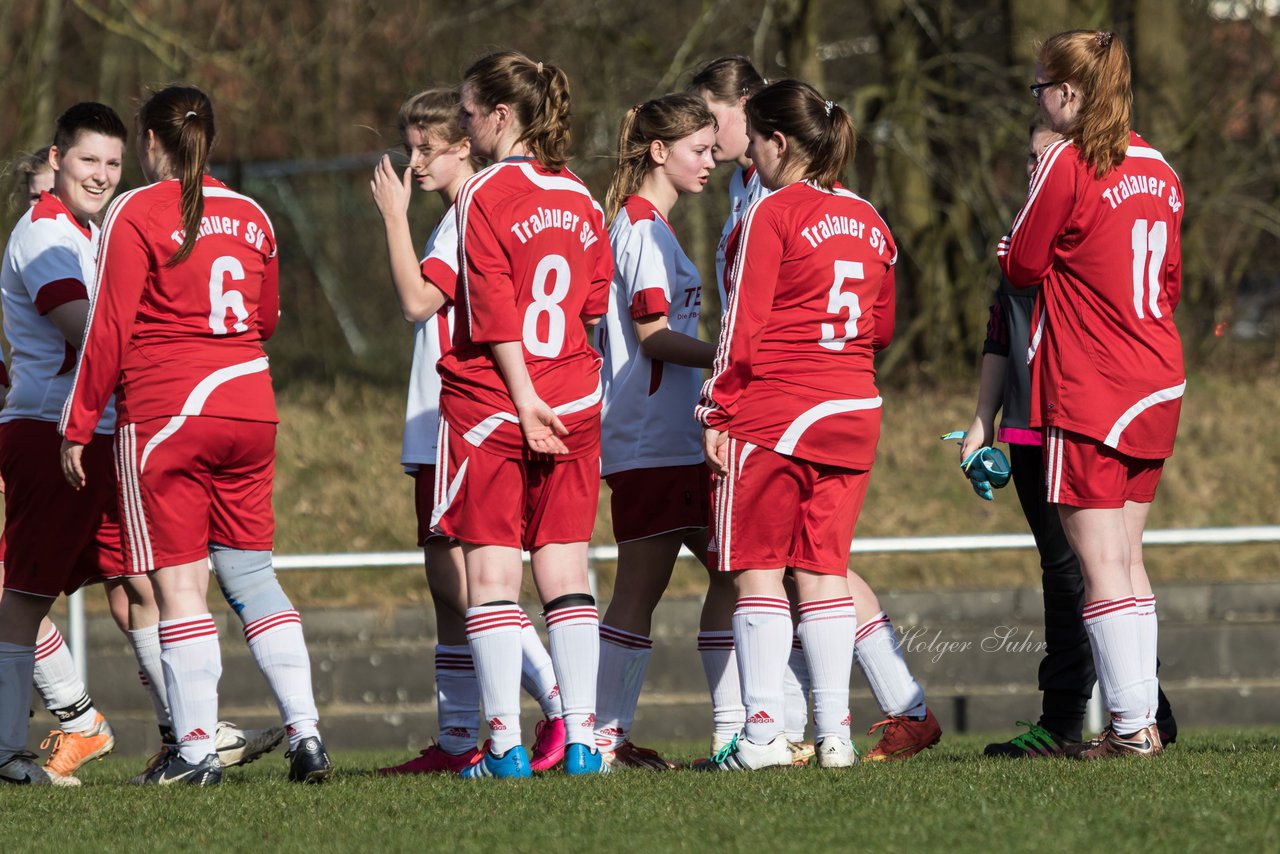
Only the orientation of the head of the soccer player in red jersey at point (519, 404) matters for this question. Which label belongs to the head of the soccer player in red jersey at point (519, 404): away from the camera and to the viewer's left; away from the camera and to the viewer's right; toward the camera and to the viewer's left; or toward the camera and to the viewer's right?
away from the camera and to the viewer's left

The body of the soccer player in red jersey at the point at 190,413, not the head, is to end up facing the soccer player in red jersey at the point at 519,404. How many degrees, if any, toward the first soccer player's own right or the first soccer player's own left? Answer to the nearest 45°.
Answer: approximately 135° to the first soccer player's own right

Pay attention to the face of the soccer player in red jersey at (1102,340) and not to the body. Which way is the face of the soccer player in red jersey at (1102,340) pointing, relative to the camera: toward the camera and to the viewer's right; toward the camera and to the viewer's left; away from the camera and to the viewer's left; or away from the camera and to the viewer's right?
away from the camera and to the viewer's left

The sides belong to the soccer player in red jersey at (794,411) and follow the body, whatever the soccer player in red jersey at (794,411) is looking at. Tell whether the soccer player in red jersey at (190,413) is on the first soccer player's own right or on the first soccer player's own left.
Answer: on the first soccer player's own left

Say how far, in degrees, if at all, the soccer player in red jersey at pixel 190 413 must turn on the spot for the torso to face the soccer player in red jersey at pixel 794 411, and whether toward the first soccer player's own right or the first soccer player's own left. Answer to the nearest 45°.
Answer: approximately 135° to the first soccer player's own right

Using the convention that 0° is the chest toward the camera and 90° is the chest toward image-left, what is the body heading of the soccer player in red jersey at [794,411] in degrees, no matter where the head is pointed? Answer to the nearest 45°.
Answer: approximately 135°

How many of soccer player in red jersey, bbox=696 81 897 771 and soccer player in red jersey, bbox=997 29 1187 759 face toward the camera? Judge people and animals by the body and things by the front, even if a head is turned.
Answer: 0
